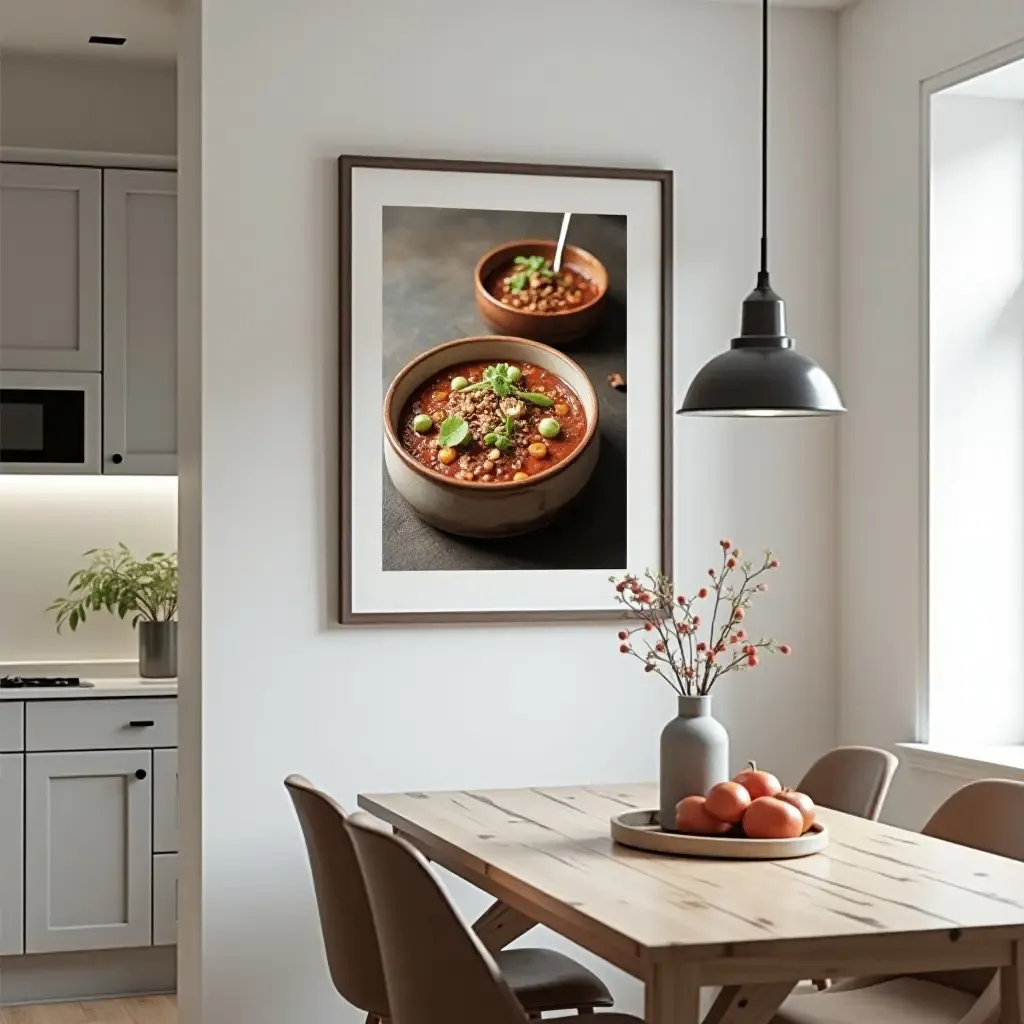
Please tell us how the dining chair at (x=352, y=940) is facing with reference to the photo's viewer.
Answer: facing away from the viewer and to the right of the viewer

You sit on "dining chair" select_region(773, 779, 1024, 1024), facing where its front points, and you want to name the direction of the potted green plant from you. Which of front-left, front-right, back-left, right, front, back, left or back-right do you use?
right

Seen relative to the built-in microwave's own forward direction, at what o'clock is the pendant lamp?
The pendant lamp is roughly at 11 o'clock from the built-in microwave.

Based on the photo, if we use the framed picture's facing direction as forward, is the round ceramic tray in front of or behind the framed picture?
in front

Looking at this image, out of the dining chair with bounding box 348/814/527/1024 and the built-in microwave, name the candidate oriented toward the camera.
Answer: the built-in microwave

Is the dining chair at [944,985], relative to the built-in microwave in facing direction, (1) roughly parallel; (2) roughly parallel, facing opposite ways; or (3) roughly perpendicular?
roughly perpendicular

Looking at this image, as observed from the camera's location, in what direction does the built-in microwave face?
facing the viewer

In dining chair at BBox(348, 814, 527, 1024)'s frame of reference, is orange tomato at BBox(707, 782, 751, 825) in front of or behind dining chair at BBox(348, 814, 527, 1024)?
in front

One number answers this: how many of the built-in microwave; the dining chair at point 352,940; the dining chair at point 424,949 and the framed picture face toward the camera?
2

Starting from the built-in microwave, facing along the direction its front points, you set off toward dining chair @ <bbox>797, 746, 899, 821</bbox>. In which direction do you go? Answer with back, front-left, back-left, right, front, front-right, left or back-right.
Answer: front-left

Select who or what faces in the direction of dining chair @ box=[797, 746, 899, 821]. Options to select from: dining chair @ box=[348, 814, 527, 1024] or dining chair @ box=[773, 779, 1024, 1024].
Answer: dining chair @ box=[348, 814, 527, 1024]

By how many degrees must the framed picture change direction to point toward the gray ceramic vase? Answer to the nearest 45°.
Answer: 0° — it already faces it

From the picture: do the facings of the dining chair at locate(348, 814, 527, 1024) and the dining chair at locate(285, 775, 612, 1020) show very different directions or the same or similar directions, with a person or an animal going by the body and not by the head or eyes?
same or similar directions

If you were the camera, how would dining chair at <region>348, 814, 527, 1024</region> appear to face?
facing away from the viewer and to the right of the viewer

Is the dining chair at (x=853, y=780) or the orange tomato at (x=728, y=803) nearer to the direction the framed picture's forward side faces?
the orange tomato

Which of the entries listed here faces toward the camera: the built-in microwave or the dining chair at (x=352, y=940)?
the built-in microwave

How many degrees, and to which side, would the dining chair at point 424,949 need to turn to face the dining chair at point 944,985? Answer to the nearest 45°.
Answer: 0° — it already faces it

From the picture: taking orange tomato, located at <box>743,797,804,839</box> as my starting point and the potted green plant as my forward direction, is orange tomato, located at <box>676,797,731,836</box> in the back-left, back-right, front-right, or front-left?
front-left
